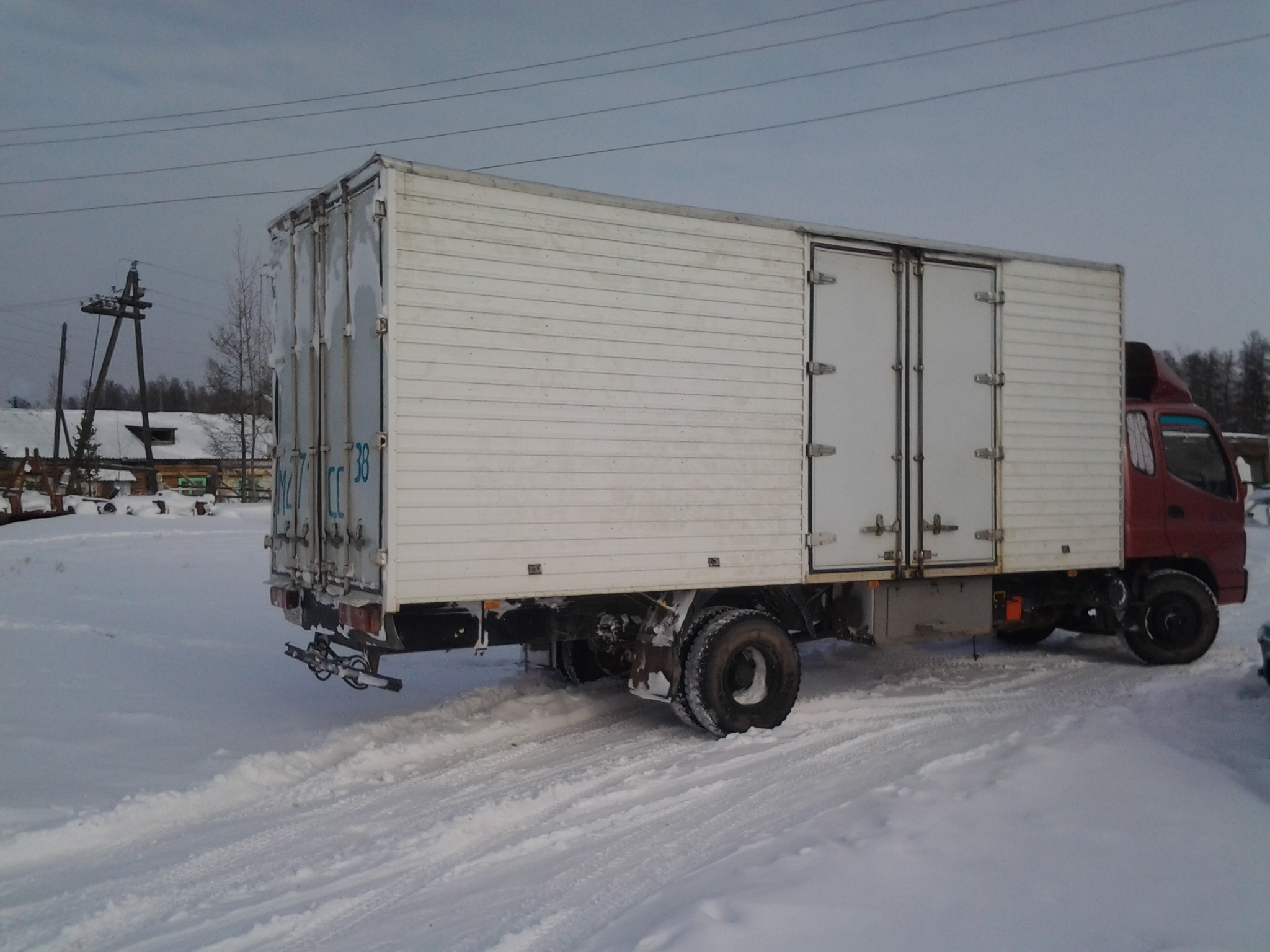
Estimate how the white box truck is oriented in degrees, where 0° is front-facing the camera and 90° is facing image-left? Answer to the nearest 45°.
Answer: approximately 225°

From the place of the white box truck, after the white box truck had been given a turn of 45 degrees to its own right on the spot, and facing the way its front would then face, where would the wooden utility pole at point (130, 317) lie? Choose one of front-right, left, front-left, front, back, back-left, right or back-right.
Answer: back-left
